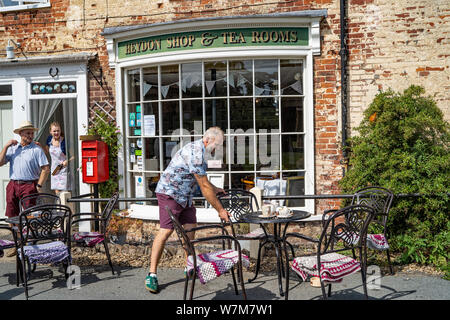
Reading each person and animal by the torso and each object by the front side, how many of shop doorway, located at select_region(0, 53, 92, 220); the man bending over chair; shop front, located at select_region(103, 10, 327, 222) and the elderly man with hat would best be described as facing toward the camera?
3

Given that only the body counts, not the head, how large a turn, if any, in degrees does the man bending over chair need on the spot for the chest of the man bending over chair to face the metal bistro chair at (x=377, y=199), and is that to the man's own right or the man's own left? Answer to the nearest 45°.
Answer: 0° — they already face it

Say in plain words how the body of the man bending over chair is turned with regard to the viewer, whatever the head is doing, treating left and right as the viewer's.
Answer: facing to the right of the viewer

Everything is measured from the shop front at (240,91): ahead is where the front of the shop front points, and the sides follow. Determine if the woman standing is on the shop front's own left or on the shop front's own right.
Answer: on the shop front's own right

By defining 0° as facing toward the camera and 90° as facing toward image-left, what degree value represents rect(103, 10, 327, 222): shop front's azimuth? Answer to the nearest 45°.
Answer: approximately 0°

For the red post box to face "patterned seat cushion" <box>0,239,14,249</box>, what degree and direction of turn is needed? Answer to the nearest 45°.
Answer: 0° — it already faces it

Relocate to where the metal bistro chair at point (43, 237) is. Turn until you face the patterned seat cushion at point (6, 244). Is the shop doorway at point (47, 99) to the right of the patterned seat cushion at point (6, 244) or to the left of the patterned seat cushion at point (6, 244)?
right

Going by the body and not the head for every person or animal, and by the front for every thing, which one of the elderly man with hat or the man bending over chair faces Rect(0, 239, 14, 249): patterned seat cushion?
the elderly man with hat
